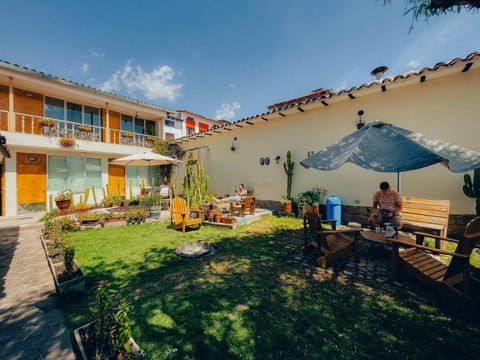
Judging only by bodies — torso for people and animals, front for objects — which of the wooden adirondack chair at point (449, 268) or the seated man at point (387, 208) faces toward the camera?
the seated man

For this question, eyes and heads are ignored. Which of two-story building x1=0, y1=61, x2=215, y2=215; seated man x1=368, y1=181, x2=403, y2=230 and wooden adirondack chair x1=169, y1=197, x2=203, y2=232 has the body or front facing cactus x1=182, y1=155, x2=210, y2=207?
the two-story building

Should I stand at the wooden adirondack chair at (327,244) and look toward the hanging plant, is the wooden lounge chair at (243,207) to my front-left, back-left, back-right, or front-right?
front-right

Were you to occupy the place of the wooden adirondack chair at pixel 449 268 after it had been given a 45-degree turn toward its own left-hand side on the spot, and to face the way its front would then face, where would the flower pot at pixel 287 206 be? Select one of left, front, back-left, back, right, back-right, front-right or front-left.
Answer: front-right

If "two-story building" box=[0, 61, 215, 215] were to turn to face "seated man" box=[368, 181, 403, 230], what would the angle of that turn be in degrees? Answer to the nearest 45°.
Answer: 0° — it already faces them

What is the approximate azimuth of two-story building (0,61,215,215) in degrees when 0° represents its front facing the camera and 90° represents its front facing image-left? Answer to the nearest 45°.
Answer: approximately 315°

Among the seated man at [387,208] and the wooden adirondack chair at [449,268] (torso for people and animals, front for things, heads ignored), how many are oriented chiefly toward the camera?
1

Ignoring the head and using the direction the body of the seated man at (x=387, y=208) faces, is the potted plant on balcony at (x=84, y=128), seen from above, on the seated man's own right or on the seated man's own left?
on the seated man's own right

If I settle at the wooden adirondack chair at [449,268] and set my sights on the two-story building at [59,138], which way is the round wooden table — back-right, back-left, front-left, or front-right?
front-right

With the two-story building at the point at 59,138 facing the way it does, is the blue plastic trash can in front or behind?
in front

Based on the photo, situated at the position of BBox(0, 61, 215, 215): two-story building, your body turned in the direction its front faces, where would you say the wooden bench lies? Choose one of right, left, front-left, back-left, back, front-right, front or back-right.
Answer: front

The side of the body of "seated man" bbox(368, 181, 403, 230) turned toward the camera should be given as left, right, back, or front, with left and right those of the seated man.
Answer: front

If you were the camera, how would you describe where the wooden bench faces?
facing the viewer and to the left of the viewer

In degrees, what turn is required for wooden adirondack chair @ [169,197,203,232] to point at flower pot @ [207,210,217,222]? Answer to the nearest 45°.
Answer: approximately 45° to its left
